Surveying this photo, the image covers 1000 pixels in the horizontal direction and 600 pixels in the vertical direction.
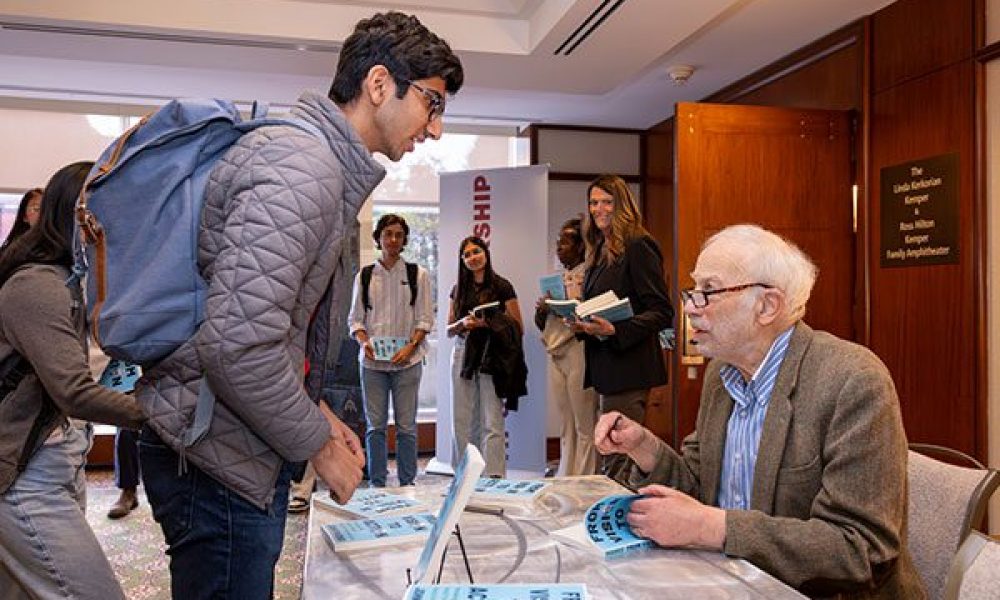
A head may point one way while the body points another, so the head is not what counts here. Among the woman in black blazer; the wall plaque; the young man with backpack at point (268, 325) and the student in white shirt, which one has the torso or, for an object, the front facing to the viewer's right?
the young man with backpack

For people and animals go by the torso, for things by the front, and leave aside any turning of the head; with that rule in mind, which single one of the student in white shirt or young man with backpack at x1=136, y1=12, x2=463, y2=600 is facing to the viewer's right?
the young man with backpack

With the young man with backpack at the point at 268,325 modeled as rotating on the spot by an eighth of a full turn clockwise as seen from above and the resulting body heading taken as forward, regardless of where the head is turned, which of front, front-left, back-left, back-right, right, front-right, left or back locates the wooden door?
left

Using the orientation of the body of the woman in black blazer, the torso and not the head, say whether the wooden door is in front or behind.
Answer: behind

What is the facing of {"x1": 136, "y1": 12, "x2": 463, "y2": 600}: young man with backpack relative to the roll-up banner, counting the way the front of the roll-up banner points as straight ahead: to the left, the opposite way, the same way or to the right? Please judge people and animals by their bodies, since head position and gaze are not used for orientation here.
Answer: to the left

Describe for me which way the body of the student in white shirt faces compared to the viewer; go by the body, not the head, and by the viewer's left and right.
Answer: facing the viewer

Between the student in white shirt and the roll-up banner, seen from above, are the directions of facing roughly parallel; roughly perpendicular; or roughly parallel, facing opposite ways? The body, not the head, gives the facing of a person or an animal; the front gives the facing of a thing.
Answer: roughly parallel

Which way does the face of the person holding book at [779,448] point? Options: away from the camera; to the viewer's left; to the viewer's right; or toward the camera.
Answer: to the viewer's left

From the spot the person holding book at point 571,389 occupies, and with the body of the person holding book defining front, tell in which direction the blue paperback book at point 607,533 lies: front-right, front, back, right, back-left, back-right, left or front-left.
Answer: front-left

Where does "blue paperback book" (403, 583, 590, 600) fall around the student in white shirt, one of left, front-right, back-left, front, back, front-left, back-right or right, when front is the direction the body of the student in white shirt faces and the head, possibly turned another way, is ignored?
front

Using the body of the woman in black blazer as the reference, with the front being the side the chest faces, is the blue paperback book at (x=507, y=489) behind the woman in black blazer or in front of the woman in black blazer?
in front

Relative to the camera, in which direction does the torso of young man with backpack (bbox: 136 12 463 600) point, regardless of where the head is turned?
to the viewer's right

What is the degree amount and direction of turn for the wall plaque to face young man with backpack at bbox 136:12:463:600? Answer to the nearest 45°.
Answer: approximately 45° to its left

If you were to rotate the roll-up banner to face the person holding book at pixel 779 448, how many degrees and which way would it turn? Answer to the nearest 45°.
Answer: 0° — it already faces them

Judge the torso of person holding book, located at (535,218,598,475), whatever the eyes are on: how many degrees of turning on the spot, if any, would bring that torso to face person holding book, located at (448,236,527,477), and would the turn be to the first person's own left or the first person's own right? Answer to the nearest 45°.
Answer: approximately 90° to the first person's own right

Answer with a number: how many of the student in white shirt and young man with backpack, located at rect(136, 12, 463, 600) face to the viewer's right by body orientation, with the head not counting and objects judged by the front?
1

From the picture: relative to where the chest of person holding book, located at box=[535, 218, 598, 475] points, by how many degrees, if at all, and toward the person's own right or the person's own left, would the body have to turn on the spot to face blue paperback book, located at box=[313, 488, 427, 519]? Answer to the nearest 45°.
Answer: approximately 45° to the person's own left

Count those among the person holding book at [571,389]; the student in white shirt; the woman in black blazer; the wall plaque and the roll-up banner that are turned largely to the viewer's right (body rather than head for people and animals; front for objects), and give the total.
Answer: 0
